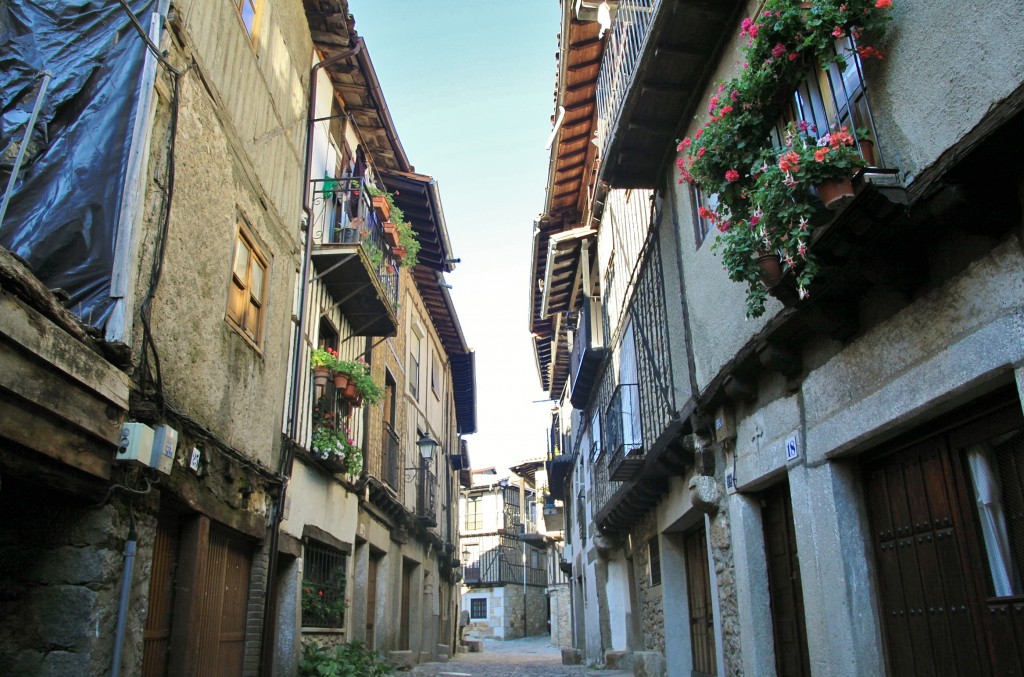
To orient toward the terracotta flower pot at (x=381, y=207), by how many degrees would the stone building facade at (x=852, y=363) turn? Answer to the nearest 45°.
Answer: approximately 90° to its right

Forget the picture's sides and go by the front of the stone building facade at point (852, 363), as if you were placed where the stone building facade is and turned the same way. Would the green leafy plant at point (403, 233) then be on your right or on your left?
on your right

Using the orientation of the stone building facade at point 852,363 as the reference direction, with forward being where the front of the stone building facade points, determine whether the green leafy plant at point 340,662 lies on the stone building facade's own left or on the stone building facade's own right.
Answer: on the stone building facade's own right

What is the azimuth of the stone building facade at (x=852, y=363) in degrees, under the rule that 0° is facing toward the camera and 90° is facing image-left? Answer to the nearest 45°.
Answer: approximately 45°

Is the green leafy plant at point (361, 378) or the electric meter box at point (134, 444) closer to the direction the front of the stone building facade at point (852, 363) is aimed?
the electric meter box

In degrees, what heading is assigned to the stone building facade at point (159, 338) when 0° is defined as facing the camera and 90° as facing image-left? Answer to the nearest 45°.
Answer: approximately 315°

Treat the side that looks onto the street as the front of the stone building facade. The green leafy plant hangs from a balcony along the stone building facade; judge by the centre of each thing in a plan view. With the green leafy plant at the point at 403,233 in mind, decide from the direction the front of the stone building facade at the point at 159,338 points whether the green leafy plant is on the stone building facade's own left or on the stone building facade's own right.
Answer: on the stone building facade's own left
